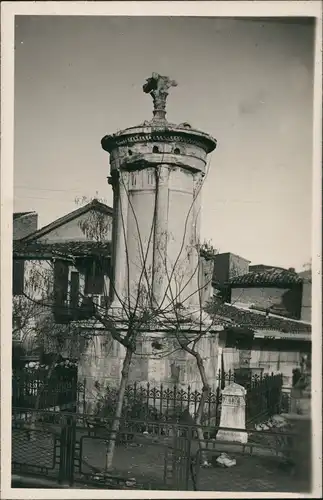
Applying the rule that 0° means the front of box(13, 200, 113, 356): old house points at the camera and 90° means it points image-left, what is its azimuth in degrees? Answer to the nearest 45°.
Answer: approximately 0°

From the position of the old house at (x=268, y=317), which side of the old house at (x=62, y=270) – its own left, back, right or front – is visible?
left

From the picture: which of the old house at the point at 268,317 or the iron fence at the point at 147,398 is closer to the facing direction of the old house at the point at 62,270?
the iron fence
